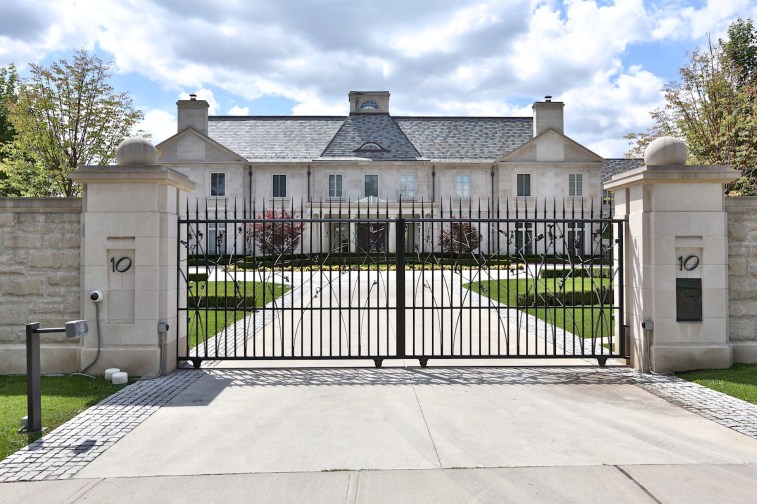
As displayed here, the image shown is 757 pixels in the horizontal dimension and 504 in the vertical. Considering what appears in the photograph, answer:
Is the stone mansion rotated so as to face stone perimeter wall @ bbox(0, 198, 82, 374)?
yes

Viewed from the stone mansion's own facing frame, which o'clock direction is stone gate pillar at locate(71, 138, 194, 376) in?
The stone gate pillar is roughly at 12 o'clock from the stone mansion.

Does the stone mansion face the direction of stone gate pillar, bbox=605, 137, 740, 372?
yes

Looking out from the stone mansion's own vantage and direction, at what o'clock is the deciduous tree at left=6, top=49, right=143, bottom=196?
The deciduous tree is roughly at 1 o'clock from the stone mansion.

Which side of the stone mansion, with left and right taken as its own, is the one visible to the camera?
front

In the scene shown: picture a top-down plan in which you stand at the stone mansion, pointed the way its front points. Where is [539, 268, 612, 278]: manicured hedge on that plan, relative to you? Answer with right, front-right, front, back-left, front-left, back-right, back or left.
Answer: front

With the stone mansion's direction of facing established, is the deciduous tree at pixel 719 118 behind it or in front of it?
in front

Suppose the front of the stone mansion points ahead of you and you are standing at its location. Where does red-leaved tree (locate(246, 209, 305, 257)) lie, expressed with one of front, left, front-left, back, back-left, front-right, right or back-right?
front

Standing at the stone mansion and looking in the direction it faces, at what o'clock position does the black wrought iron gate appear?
The black wrought iron gate is roughly at 12 o'clock from the stone mansion.

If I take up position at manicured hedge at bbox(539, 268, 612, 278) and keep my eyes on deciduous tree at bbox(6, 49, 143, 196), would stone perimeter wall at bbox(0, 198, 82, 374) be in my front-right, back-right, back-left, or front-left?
front-left

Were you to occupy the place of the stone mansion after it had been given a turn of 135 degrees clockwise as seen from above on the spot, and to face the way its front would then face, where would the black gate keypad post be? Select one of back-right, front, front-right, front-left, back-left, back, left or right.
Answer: back-left

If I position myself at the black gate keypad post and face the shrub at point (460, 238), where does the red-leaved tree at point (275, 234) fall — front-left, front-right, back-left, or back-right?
front-left
